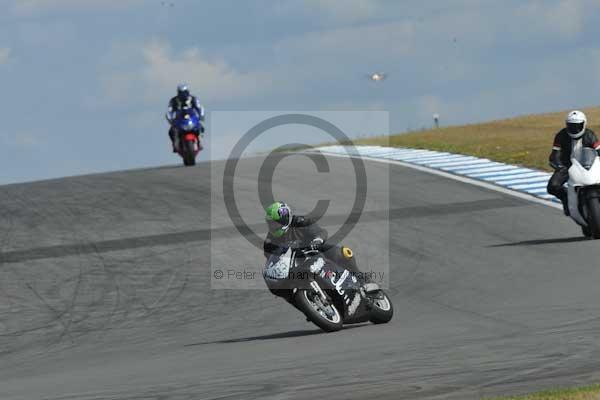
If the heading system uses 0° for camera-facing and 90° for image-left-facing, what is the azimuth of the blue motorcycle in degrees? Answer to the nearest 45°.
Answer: approximately 0°

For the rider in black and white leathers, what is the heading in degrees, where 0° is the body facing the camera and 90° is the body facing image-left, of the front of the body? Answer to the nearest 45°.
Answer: approximately 0°

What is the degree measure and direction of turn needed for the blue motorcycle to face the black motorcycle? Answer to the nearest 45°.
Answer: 0° — it already faces it

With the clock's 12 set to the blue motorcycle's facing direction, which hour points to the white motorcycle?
The white motorcycle is roughly at 11 o'clock from the blue motorcycle.

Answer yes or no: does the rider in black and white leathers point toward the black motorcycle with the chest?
yes
